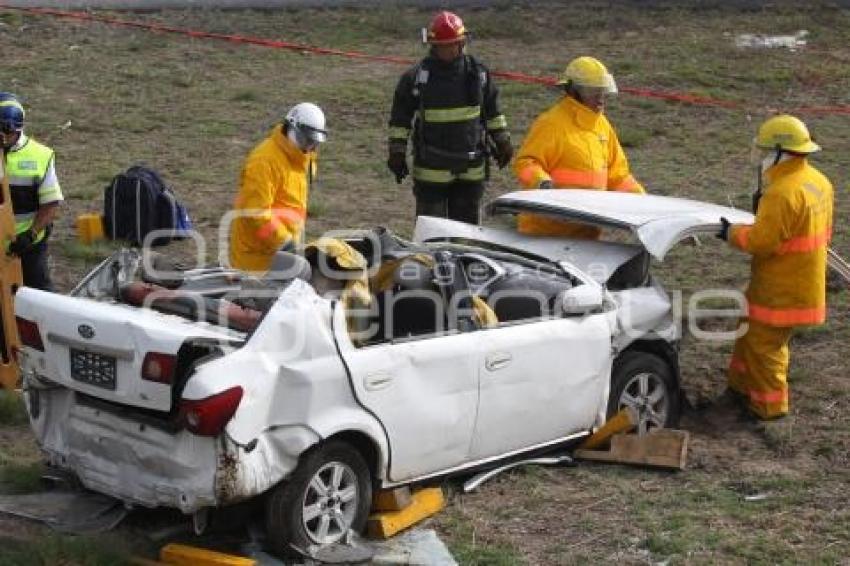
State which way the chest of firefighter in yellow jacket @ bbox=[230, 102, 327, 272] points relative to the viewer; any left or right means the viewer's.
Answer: facing the viewer and to the right of the viewer

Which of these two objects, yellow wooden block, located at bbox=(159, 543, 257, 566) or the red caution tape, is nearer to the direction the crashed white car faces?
the red caution tape

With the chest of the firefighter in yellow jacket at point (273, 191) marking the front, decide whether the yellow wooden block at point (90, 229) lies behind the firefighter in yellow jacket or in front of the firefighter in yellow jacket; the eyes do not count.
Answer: behind

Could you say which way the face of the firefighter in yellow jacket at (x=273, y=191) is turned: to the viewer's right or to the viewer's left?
to the viewer's right

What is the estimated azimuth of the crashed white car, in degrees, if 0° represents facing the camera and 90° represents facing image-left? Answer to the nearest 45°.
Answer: approximately 225°

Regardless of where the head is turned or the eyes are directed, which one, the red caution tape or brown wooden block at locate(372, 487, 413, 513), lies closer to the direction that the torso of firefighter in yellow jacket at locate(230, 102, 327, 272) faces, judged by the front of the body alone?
the brown wooden block

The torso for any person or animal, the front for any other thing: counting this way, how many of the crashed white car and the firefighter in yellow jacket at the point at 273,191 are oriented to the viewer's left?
0

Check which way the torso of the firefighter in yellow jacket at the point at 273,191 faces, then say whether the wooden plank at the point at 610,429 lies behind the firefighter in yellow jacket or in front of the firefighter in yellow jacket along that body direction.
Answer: in front

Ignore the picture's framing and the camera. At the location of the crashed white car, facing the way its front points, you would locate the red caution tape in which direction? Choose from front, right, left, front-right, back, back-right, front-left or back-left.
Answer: front-left

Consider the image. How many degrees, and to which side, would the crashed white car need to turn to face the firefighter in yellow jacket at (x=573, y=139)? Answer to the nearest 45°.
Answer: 0° — it already faces them
